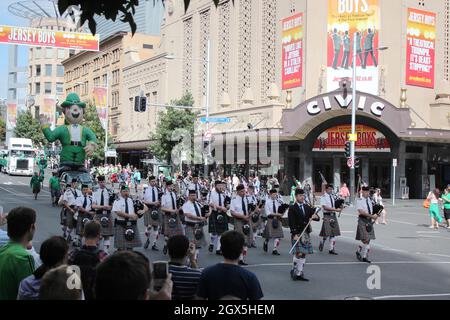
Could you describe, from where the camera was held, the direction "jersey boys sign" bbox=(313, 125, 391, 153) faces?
facing the viewer

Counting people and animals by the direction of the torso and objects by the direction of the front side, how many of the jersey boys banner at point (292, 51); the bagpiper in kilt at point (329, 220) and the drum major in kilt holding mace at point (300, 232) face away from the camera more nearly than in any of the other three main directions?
0

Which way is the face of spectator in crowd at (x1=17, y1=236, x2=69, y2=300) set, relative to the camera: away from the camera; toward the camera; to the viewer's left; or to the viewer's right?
away from the camera

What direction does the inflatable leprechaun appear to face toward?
toward the camera

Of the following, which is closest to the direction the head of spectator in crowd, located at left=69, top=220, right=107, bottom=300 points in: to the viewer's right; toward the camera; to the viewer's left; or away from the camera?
away from the camera

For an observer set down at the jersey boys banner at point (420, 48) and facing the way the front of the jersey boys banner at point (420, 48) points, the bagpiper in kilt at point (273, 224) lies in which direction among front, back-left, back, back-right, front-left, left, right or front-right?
front

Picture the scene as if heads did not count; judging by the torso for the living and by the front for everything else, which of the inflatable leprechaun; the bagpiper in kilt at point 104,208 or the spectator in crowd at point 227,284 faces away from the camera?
the spectator in crowd

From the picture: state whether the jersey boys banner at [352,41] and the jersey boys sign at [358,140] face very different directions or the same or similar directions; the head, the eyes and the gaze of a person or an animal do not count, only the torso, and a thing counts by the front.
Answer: same or similar directions

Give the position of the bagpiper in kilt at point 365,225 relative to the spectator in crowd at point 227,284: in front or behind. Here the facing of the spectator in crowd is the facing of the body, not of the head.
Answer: in front

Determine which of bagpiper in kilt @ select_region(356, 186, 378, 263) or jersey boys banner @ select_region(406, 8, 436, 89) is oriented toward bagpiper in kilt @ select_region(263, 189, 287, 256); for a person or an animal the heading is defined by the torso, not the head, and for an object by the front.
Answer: the jersey boys banner

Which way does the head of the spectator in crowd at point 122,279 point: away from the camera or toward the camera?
away from the camera

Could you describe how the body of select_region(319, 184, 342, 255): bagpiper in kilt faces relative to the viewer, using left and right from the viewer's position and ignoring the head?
facing the viewer and to the right of the viewer

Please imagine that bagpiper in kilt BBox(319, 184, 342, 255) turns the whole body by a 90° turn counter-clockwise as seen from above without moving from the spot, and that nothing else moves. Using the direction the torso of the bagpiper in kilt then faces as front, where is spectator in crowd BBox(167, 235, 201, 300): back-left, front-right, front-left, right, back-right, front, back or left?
back-right

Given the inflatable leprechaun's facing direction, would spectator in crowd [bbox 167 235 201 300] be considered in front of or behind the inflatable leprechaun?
in front

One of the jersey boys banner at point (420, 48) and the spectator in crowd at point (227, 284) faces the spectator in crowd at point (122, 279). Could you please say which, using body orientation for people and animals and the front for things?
the jersey boys banner

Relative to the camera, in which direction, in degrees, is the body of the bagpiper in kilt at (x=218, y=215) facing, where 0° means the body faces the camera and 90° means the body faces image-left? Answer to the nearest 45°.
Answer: approximately 315°

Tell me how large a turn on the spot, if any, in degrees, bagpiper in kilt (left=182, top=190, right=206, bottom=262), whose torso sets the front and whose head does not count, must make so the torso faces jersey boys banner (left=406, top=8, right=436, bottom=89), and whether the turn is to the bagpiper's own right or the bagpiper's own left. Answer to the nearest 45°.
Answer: approximately 90° to the bagpiper's own left

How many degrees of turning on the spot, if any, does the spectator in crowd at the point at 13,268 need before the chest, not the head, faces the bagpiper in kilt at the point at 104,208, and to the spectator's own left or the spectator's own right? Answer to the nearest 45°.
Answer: approximately 45° to the spectator's own left

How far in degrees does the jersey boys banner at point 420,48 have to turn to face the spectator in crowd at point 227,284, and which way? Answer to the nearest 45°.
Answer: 0° — it already faces them
